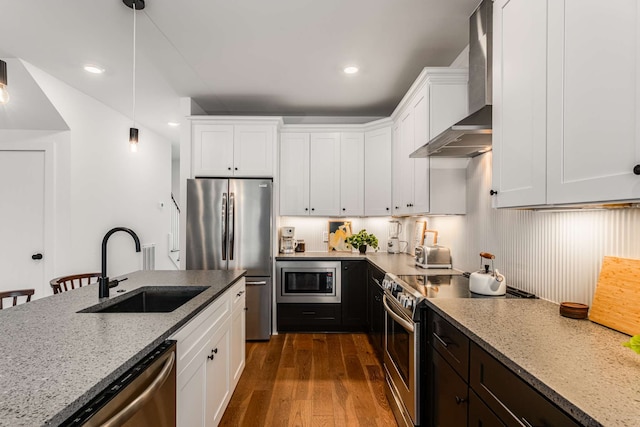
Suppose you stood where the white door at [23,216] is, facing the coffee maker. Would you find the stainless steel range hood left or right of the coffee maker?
right

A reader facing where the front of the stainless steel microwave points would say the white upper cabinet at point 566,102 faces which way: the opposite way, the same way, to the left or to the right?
to the right

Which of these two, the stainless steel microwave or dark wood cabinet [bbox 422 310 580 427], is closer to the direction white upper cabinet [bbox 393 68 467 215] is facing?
the stainless steel microwave

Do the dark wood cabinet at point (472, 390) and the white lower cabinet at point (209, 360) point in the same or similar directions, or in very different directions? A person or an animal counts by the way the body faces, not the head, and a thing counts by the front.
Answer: very different directions

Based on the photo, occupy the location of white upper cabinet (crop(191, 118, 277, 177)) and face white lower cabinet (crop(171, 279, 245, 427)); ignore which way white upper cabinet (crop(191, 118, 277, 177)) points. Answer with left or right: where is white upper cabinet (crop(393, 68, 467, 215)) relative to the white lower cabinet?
left

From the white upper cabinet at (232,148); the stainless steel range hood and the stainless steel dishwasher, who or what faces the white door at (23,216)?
the stainless steel range hood

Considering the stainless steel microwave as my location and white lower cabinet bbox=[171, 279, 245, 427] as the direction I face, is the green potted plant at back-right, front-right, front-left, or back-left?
back-left

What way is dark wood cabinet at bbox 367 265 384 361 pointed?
to the viewer's left

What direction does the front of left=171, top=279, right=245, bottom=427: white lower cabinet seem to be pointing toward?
to the viewer's right

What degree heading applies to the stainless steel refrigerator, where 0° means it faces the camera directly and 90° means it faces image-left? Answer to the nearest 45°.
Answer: approximately 0°

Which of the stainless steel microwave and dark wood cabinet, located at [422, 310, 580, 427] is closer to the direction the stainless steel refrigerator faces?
the dark wood cabinet
